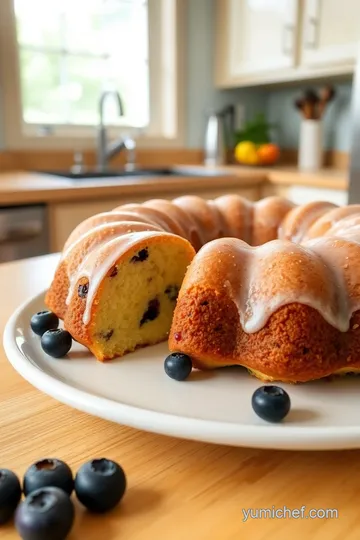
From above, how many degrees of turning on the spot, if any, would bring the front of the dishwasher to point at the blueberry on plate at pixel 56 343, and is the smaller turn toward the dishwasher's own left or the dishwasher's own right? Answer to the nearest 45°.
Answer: approximately 45° to the dishwasher's own right

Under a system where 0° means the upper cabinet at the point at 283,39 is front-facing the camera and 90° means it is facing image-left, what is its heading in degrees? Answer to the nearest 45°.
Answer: approximately 45°

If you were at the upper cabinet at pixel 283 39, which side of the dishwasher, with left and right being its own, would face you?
left

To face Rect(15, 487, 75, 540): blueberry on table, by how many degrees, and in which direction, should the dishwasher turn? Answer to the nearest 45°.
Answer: approximately 45° to its right

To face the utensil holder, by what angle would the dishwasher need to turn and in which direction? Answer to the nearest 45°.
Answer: approximately 90° to its left

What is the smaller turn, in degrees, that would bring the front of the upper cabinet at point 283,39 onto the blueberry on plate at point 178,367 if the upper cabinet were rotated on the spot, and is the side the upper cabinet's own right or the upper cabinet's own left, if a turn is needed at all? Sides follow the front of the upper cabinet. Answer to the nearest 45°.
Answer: approximately 45° to the upper cabinet's own left

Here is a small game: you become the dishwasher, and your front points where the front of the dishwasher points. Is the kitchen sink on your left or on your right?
on your left

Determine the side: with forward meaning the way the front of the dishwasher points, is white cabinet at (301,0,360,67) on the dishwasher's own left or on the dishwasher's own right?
on the dishwasher's own left

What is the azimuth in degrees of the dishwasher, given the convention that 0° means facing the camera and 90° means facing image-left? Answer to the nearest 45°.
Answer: approximately 315°
